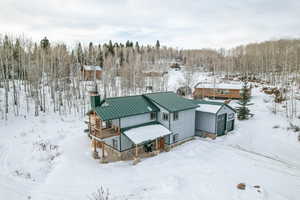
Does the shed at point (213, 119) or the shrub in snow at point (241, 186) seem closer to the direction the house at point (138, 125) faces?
the shrub in snow

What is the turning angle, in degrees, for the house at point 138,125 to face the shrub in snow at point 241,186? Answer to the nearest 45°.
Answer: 0° — it already faces it

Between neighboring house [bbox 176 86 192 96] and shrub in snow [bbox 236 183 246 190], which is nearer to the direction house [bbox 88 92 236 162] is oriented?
the shrub in snow

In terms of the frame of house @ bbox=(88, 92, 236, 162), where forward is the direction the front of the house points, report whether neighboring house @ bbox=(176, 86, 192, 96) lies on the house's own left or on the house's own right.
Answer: on the house's own left

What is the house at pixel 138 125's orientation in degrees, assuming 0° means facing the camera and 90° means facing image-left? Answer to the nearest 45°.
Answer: approximately 315°
